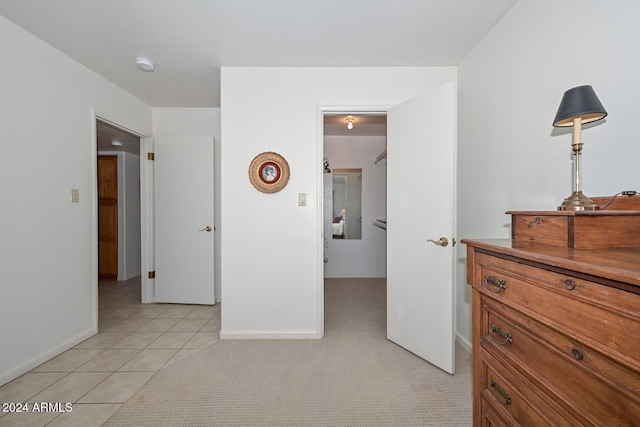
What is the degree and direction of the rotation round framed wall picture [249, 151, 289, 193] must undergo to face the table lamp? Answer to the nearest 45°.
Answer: approximately 45° to its left

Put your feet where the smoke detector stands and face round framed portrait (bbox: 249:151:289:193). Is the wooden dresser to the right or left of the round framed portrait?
right

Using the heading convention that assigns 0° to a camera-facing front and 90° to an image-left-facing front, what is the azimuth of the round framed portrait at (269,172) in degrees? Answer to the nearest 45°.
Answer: approximately 0°

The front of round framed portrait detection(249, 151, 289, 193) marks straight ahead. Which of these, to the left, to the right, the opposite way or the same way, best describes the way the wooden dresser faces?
to the right

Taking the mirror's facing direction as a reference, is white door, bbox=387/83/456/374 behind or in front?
in front

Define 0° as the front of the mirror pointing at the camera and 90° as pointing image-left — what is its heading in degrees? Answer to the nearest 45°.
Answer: approximately 0°

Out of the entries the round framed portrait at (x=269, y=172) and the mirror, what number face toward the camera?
2

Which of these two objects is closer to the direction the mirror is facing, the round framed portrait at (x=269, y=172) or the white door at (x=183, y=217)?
the round framed portrait

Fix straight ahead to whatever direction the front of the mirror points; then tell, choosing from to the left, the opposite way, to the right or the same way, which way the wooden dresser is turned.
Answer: to the right

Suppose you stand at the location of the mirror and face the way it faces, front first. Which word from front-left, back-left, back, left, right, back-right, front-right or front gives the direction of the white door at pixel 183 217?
front-right

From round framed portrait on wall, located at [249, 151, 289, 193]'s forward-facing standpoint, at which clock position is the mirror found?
The mirror is roughly at 7 o'clock from the round framed portrait on wall.

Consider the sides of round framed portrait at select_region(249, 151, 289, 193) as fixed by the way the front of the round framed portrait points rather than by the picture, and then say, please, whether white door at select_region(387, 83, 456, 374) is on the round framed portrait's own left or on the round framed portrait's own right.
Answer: on the round framed portrait's own left
